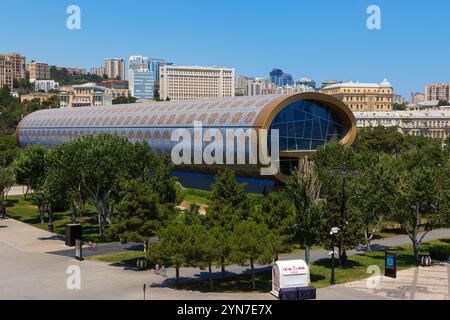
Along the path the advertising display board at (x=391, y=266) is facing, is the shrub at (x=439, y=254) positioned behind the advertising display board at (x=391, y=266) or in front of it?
behind

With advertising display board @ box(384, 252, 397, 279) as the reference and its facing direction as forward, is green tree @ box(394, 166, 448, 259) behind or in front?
behind

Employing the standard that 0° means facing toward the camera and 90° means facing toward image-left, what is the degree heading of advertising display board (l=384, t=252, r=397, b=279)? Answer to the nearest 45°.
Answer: approximately 0°

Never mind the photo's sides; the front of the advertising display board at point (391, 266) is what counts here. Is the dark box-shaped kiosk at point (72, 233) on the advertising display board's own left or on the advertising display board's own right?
on the advertising display board's own right

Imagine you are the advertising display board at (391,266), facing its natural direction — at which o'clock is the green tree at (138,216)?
The green tree is roughly at 3 o'clock from the advertising display board.

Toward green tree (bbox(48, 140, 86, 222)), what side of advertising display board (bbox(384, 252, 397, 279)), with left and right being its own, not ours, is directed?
right

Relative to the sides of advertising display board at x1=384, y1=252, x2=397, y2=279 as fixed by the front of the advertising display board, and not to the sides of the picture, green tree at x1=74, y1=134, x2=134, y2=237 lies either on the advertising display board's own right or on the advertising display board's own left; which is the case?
on the advertising display board's own right

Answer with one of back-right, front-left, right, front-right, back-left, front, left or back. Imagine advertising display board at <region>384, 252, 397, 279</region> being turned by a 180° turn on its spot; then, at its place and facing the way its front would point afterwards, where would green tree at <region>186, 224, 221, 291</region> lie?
back-left

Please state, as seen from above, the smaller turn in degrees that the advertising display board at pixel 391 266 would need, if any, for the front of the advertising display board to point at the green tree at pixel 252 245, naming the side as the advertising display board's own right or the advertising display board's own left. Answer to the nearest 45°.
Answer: approximately 45° to the advertising display board's own right

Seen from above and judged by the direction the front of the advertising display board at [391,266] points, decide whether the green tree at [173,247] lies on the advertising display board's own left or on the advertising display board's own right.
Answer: on the advertising display board's own right

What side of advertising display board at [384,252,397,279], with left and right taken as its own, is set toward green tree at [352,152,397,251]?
back
